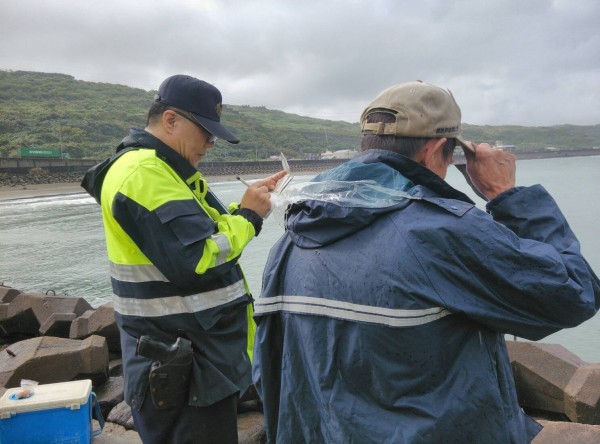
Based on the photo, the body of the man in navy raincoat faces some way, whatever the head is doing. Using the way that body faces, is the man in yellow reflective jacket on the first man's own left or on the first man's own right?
on the first man's own left

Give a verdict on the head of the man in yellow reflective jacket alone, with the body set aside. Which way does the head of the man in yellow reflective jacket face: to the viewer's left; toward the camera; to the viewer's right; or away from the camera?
to the viewer's right

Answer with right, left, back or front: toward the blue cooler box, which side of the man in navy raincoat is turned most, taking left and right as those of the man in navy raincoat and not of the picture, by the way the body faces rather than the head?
left

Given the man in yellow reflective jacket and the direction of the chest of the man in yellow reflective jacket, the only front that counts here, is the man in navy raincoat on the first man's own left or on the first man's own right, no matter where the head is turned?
on the first man's own right

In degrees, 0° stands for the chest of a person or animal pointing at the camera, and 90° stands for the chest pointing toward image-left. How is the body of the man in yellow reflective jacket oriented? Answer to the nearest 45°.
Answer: approximately 270°

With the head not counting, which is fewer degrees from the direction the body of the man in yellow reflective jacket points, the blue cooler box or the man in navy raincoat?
the man in navy raincoat

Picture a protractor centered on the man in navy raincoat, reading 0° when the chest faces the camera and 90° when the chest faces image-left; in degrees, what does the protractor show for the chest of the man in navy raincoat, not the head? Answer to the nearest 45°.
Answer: approximately 225°

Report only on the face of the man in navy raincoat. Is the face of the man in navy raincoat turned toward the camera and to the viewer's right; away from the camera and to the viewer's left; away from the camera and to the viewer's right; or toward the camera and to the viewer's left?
away from the camera and to the viewer's right

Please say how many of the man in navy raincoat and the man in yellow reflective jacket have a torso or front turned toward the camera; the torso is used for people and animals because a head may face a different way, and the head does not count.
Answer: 0

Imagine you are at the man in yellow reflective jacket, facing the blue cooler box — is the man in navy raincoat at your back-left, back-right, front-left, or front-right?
back-left
